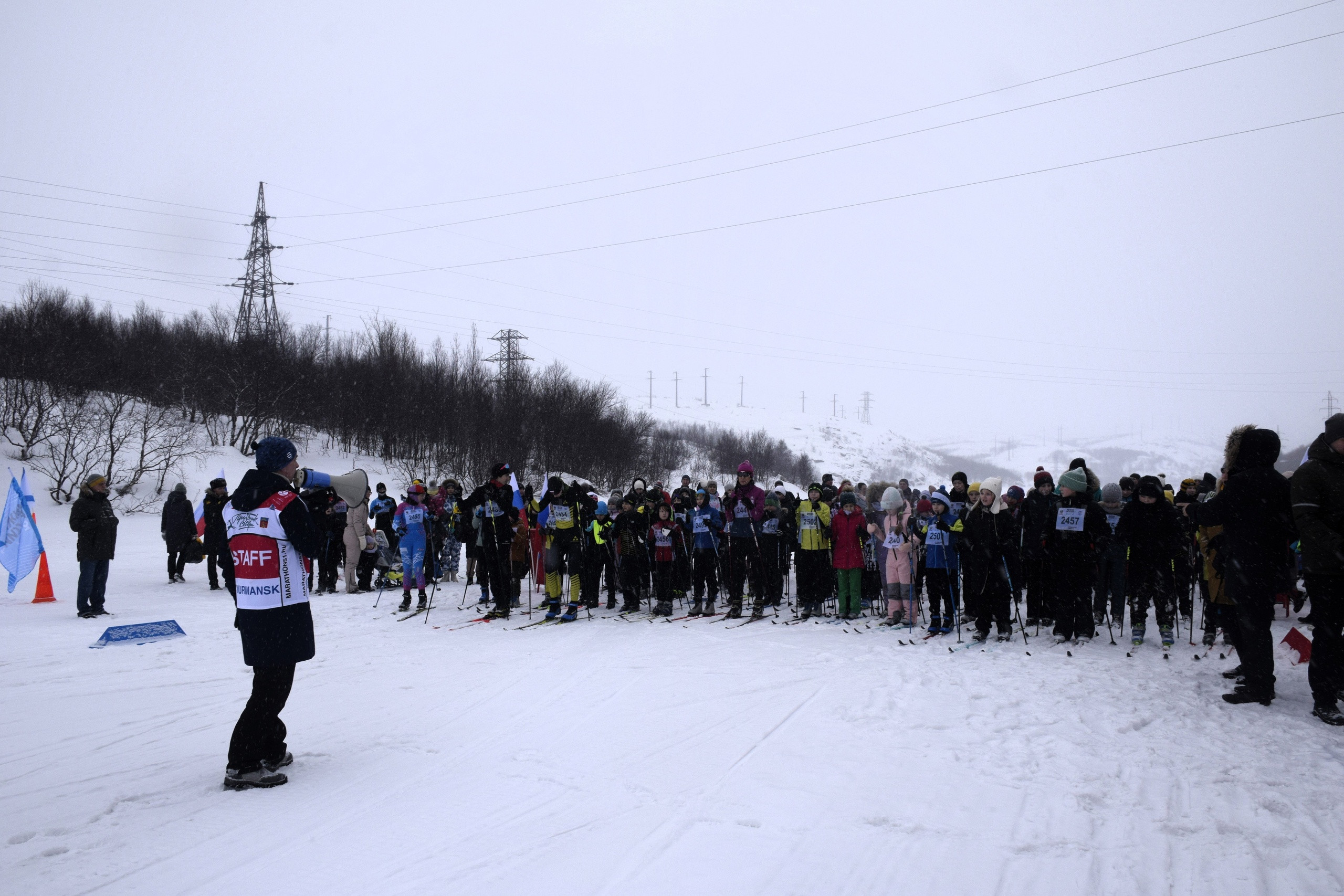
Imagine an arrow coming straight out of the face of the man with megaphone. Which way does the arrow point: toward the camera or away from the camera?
away from the camera

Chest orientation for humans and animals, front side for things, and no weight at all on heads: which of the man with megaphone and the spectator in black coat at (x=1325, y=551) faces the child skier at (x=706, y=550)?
the man with megaphone

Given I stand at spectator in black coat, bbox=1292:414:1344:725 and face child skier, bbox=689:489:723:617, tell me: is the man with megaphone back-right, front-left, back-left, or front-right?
front-left

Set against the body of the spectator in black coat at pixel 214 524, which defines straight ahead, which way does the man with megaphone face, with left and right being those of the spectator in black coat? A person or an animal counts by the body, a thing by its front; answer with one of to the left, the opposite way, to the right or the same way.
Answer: to the left

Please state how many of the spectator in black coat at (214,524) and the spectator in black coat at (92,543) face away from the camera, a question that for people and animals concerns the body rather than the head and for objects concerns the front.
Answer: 0

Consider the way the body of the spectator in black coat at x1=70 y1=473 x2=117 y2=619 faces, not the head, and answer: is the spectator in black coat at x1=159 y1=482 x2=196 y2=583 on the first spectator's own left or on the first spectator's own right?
on the first spectator's own left

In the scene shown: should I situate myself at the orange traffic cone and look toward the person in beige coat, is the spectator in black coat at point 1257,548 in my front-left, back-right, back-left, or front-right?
front-right

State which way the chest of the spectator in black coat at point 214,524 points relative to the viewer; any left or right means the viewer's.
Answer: facing the viewer and to the right of the viewer

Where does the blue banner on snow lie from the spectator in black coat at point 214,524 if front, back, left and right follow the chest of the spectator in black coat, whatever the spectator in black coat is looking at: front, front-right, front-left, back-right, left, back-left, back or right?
front-right

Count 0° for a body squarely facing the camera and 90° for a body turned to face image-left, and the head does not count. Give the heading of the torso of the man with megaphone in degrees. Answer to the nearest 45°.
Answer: approximately 225°

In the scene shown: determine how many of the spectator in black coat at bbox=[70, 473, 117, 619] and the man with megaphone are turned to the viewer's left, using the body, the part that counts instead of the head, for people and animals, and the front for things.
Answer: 0
